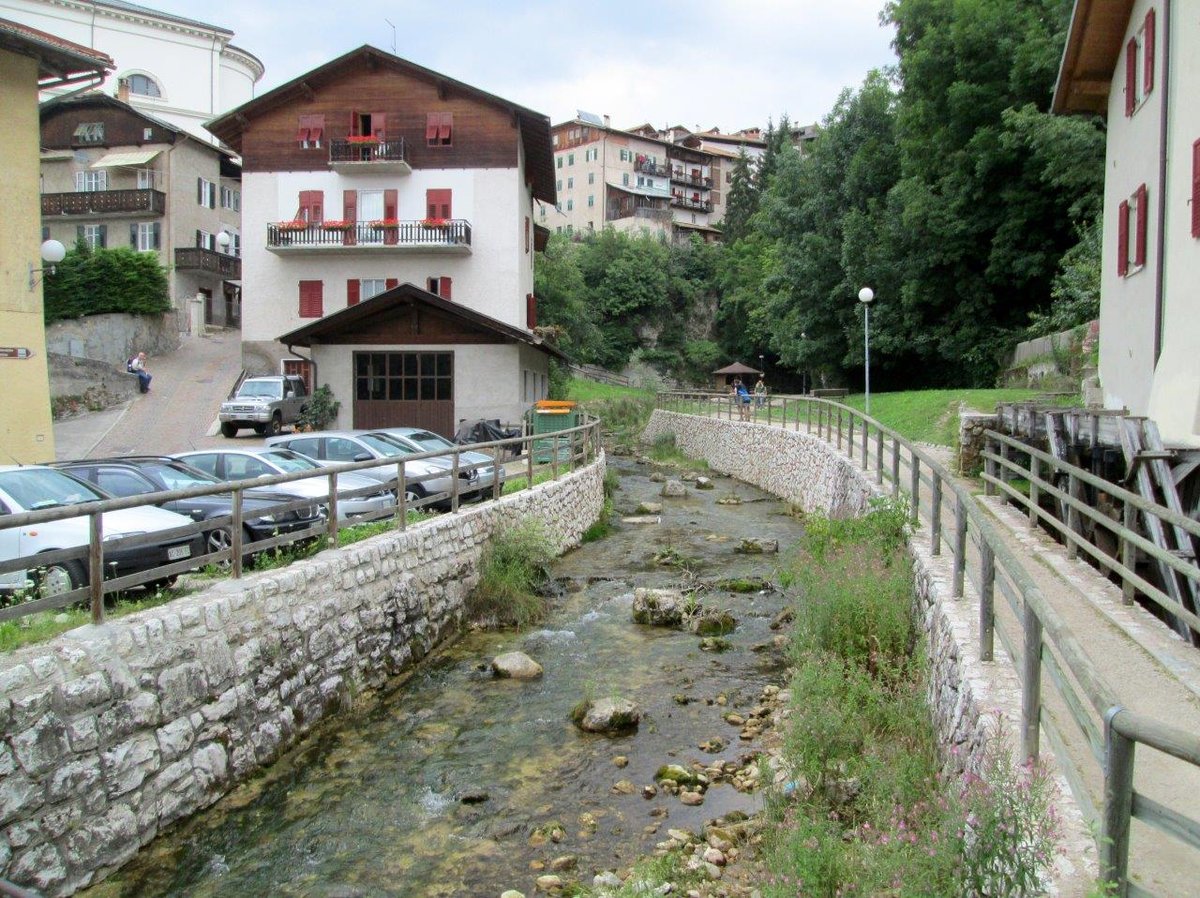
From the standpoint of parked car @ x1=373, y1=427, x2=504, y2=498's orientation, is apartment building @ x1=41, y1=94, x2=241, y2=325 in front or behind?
behind

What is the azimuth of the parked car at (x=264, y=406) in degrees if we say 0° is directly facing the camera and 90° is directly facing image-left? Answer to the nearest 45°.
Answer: approximately 45°

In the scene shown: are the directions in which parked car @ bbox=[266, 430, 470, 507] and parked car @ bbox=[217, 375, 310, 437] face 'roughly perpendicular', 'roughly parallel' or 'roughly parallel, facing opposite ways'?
roughly perpendicular

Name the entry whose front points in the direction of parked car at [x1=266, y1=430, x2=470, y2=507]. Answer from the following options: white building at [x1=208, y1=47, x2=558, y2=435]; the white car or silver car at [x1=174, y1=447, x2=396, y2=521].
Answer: the white building

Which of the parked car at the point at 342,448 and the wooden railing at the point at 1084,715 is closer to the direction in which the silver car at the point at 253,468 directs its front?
the wooden railing

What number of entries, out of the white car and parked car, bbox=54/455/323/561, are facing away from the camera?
0

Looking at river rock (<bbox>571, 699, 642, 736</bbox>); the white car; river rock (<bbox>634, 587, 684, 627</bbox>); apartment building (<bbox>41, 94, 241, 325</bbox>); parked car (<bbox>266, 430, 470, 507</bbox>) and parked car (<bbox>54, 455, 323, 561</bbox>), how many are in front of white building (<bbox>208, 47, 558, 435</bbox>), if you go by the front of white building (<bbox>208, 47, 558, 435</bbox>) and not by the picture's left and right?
5

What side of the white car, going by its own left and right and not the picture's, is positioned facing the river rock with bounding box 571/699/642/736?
front

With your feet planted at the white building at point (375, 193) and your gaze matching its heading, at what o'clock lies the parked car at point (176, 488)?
The parked car is roughly at 12 o'clock from the white building.

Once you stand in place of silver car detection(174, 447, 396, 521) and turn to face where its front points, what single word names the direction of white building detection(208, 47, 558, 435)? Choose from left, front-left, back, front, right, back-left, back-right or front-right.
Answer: back-left
